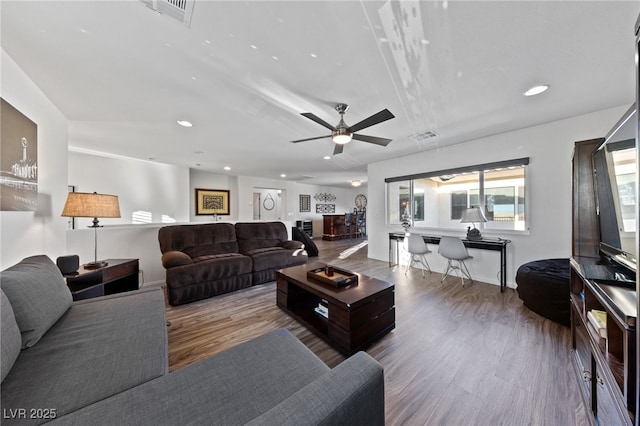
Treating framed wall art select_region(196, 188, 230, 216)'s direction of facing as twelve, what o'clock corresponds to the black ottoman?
The black ottoman is roughly at 11 o'clock from the framed wall art.

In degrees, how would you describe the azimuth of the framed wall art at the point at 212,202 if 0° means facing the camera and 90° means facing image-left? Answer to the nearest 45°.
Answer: approximately 0°

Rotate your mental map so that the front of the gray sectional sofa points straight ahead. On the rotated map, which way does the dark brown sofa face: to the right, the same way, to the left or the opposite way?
to the right

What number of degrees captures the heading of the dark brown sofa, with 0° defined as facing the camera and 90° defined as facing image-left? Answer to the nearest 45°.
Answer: approximately 315°

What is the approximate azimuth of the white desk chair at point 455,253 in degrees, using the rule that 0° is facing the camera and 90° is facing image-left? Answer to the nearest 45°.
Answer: approximately 225°

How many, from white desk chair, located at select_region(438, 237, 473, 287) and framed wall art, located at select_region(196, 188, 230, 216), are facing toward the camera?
1

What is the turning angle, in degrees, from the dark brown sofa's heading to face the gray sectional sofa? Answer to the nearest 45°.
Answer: approximately 45° to its right

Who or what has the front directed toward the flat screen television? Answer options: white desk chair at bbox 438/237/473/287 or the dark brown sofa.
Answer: the dark brown sofa

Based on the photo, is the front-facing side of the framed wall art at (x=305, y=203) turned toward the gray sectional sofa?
yes
